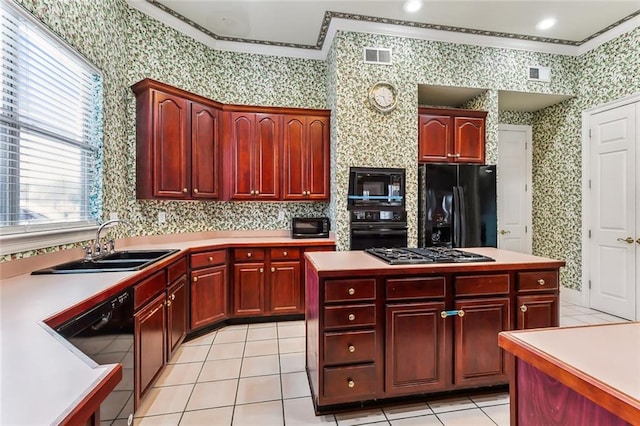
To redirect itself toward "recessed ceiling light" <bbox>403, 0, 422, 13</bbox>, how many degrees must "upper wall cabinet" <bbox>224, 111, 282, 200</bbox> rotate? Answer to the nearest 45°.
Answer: approximately 45° to its left

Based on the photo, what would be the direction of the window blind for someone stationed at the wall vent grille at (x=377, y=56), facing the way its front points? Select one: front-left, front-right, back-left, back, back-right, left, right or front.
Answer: front-right

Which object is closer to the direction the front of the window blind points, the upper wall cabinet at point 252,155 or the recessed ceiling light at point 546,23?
the recessed ceiling light

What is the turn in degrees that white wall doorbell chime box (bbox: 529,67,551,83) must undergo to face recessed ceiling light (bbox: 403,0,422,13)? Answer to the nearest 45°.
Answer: approximately 45° to its right

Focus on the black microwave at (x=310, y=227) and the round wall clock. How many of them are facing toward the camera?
2

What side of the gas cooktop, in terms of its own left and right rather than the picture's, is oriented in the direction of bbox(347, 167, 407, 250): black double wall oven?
back

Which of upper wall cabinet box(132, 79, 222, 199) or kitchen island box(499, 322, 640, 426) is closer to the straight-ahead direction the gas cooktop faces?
the kitchen island

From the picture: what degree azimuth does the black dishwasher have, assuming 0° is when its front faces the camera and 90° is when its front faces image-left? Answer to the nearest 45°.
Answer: approximately 315°

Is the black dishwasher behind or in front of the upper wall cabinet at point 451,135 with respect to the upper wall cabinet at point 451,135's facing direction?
in front

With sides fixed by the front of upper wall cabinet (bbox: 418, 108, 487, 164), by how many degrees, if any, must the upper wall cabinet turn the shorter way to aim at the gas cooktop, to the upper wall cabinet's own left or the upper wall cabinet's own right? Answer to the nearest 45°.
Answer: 0° — it already faces it
